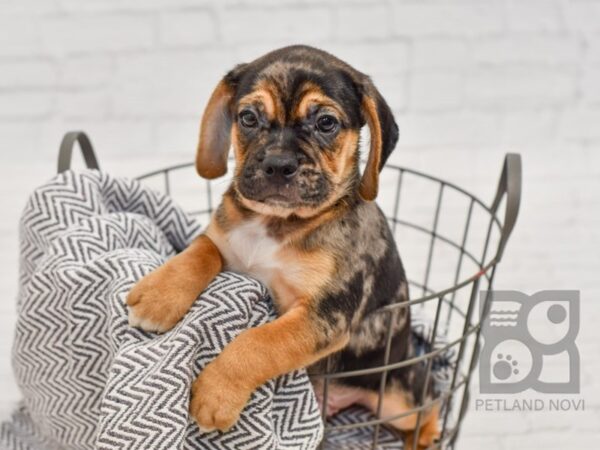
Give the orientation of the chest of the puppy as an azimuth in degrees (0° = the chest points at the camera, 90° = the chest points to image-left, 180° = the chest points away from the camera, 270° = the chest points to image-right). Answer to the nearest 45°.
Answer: approximately 45°
